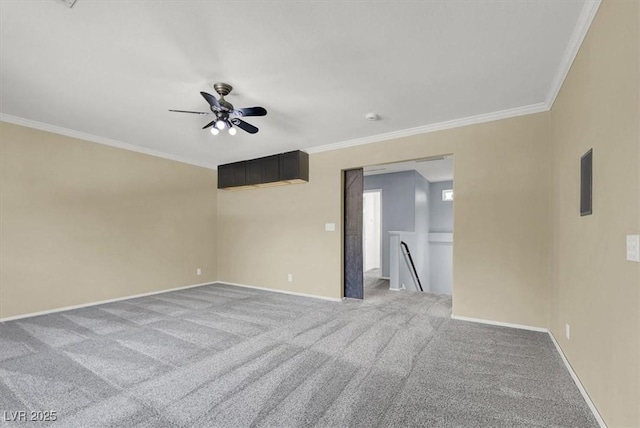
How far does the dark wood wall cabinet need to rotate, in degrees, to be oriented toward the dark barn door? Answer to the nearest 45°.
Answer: approximately 90° to its left

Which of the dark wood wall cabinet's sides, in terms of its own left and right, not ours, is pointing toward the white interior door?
back

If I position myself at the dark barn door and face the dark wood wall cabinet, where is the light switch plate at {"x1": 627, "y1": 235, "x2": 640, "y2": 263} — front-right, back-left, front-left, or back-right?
back-left

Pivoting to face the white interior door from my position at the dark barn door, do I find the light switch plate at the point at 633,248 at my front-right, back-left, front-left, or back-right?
back-right

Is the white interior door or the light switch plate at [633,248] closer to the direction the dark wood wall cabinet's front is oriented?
the light switch plate

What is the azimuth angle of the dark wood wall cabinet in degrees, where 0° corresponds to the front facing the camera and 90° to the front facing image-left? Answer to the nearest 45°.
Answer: approximately 45°

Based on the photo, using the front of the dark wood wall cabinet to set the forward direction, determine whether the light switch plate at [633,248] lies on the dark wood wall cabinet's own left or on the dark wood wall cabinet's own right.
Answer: on the dark wood wall cabinet's own left

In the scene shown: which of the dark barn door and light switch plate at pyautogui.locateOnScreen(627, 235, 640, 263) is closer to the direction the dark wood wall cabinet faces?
the light switch plate
